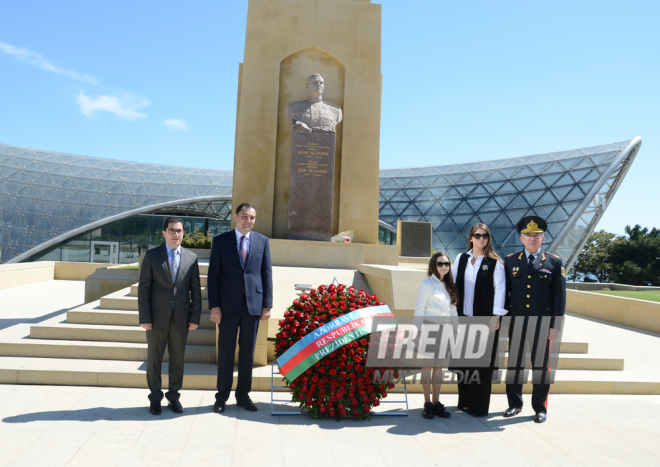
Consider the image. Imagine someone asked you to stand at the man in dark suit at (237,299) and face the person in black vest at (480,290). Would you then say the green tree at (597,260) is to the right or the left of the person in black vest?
left

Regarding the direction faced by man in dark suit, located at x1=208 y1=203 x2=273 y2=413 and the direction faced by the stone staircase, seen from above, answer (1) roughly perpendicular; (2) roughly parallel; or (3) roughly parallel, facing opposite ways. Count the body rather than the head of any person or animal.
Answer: roughly parallel

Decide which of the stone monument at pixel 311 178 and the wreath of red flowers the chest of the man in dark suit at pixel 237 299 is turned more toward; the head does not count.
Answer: the wreath of red flowers

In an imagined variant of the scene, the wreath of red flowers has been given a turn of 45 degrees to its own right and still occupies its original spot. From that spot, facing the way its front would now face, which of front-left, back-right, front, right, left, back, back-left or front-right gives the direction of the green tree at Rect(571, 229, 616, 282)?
back

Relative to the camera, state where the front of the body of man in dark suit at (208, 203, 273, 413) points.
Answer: toward the camera

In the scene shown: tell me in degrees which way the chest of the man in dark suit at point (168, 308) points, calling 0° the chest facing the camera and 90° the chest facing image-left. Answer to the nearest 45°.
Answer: approximately 0°

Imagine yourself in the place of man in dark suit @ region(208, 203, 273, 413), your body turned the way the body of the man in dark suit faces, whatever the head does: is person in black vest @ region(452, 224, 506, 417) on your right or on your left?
on your left

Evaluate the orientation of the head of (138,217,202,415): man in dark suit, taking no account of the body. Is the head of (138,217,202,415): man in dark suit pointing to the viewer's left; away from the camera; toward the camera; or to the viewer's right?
toward the camera

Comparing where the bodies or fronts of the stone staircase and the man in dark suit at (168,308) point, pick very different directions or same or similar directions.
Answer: same or similar directions

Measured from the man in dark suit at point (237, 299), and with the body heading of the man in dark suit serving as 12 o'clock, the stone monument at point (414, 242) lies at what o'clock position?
The stone monument is roughly at 7 o'clock from the man in dark suit.

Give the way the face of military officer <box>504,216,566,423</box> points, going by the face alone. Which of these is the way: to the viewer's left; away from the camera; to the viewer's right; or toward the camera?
toward the camera

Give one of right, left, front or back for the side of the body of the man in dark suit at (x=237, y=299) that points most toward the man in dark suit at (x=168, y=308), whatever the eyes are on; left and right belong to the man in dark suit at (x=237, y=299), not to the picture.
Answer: right

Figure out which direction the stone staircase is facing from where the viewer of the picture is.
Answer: facing the viewer

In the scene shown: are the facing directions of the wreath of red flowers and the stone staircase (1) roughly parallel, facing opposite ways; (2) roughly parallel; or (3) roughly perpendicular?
roughly parallel

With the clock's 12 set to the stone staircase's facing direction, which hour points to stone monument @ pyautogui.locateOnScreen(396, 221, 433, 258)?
The stone monument is roughly at 7 o'clock from the stone staircase.

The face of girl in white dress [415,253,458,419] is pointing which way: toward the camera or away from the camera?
toward the camera

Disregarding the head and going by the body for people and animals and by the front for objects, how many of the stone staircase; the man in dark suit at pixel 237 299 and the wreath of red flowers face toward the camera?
3

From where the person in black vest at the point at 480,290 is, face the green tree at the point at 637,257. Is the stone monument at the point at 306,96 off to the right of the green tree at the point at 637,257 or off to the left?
left

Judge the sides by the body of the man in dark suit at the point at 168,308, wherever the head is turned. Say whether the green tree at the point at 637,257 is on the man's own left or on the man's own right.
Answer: on the man's own left
